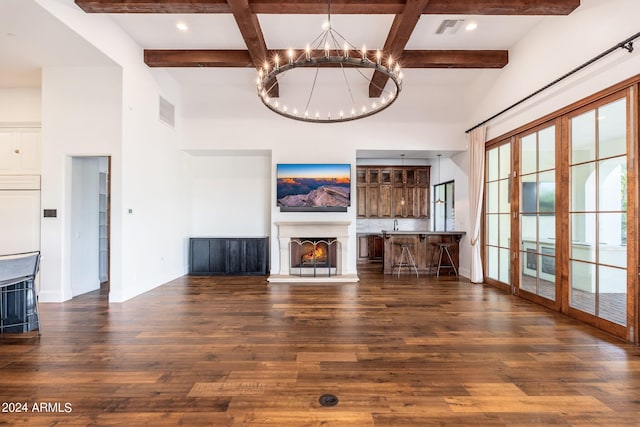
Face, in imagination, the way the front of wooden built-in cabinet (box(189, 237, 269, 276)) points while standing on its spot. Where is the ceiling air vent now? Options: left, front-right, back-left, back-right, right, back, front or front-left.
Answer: front-left

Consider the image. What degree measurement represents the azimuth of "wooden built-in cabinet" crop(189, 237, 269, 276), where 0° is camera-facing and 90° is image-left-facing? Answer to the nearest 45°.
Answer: approximately 0°

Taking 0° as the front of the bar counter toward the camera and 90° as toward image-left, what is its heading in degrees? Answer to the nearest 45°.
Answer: approximately 0°

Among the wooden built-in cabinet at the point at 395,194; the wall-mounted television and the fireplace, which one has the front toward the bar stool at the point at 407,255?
the wooden built-in cabinet

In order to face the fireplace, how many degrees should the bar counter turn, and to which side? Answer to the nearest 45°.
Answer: approximately 45° to its right

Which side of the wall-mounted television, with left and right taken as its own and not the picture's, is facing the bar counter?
left
